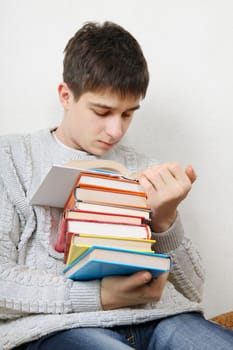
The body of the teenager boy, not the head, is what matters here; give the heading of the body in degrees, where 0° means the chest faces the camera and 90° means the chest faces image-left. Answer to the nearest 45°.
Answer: approximately 315°
